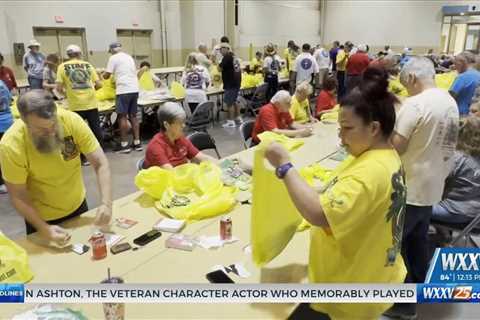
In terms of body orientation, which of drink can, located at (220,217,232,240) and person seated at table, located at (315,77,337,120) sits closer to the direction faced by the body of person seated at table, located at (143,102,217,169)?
the drink can

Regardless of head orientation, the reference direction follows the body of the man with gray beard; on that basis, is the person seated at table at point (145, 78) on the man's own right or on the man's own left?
on the man's own left

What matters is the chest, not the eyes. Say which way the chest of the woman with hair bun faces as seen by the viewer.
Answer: to the viewer's left

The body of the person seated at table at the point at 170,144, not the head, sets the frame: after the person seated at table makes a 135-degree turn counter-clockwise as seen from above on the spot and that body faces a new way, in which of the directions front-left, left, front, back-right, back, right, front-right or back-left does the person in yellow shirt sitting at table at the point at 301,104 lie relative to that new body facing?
front-right

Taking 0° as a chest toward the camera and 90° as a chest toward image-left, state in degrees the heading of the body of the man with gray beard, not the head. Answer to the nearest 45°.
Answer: approximately 315°

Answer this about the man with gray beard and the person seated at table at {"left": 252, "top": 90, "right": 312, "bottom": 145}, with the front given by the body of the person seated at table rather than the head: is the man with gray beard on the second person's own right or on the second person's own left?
on the second person's own right

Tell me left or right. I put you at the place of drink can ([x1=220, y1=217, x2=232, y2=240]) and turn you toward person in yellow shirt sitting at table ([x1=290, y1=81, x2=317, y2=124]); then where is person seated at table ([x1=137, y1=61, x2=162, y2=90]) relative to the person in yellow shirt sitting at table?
left

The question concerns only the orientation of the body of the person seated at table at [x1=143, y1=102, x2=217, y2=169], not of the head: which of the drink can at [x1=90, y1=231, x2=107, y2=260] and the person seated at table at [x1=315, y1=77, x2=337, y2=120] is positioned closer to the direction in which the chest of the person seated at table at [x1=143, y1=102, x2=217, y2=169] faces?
the drink can

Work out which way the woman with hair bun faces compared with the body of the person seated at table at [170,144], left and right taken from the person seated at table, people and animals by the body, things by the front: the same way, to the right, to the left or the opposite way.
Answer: the opposite way

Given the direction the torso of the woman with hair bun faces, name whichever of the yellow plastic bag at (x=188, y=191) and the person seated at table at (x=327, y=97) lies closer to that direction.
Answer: the yellow plastic bag
